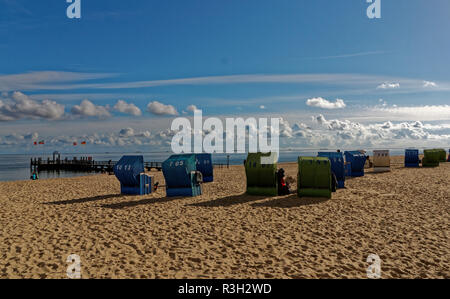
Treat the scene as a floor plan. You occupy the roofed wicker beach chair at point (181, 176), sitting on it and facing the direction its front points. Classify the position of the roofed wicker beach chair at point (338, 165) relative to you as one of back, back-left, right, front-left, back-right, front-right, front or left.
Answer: front-right

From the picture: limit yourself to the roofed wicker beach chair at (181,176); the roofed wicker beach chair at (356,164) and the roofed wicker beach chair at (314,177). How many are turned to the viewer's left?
0

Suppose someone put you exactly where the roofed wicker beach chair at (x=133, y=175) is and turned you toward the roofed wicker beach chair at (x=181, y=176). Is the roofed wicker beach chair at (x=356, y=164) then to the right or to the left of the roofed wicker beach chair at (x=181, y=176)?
left

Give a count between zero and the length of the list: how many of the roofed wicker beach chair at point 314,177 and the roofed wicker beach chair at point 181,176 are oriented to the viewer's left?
0

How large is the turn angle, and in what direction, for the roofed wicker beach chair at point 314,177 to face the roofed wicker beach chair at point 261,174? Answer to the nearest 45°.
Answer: approximately 90° to its left

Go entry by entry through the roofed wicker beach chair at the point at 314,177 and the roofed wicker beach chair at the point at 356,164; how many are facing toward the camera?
0

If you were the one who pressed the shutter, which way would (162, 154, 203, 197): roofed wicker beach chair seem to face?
facing away from the viewer and to the right of the viewer

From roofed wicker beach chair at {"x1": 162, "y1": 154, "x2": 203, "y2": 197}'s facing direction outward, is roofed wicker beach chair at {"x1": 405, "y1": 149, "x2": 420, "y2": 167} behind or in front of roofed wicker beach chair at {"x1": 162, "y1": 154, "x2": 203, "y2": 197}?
in front

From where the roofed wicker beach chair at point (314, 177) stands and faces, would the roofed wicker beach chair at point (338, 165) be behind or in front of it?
in front

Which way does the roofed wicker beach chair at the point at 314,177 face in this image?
away from the camera
